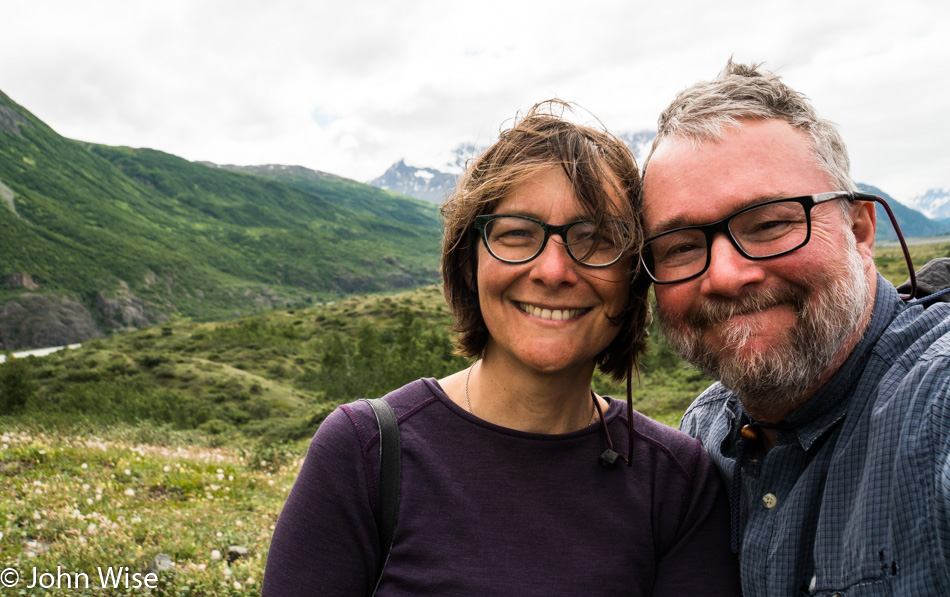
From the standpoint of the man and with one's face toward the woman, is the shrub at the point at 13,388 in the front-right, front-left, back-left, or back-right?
front-right

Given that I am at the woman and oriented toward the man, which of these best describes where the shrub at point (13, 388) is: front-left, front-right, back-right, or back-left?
back-left

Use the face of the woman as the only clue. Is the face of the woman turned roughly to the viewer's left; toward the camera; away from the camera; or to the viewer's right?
toward the camera

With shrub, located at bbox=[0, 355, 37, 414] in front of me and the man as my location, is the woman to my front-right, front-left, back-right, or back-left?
front-left

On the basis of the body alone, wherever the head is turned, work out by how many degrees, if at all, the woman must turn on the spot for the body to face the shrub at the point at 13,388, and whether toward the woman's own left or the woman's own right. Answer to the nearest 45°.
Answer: approximately 135° to the woman's own right

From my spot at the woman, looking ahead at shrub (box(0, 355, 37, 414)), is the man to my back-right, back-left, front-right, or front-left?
back-right

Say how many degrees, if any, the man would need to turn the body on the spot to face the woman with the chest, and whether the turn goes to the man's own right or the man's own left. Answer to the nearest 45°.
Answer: approximately 45° to the man's own right

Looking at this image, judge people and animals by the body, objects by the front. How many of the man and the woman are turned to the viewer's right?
0

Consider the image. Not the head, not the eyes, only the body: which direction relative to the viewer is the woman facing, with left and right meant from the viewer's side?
facing the viewer

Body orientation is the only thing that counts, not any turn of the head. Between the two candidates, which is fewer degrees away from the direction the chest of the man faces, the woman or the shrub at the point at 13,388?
the woman

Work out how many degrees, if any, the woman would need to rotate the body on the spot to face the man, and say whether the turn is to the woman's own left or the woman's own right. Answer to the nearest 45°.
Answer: approximately 90° to the woman's own left

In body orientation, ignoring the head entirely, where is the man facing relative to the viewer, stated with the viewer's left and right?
facing the viewer and to the left of the viewer

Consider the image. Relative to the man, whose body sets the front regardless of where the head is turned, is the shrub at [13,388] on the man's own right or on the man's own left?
on the man's own right
